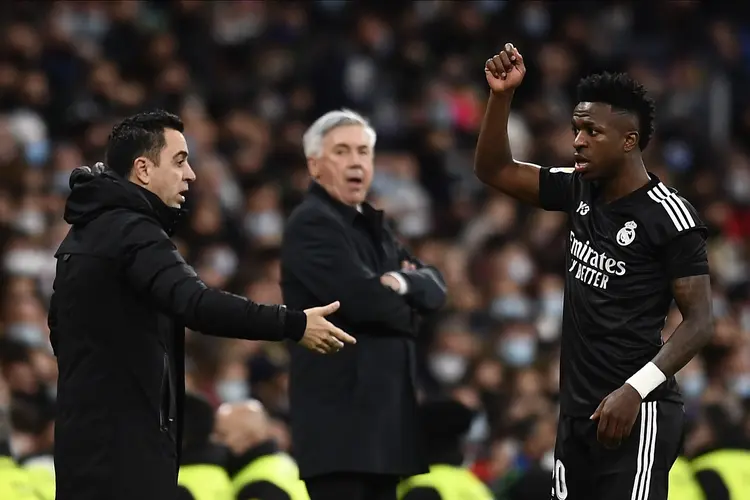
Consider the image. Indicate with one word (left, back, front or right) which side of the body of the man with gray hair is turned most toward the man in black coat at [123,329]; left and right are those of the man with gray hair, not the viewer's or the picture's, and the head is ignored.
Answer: right

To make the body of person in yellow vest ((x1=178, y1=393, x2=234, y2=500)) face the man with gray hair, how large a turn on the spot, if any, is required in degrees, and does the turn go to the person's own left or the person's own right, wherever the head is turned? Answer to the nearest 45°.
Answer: approximately 135° to the person's own right

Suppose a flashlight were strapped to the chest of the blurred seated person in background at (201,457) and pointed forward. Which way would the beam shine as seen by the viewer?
away from the camera

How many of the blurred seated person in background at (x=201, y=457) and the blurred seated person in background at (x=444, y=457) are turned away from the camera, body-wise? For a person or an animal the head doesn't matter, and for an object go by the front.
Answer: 2

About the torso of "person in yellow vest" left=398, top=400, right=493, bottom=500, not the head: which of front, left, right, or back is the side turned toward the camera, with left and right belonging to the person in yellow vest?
back

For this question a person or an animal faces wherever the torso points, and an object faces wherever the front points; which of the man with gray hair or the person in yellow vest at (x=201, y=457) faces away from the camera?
the person in yellow vest

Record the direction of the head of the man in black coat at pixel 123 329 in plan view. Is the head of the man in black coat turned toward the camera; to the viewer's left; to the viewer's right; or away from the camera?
to the viewer's right

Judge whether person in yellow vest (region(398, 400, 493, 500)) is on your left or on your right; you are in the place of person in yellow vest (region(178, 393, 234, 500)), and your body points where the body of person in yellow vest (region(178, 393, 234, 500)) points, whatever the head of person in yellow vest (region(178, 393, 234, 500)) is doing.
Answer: on your right
